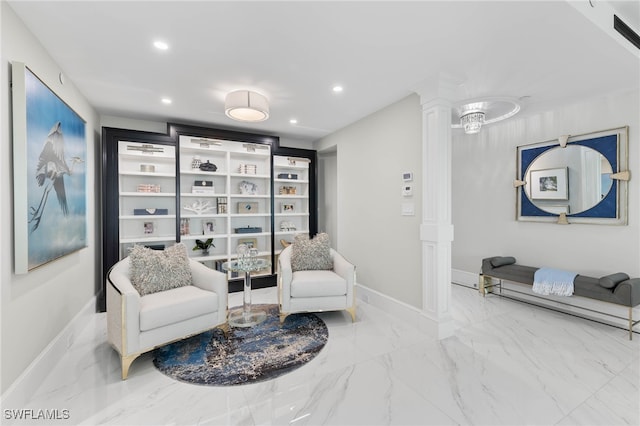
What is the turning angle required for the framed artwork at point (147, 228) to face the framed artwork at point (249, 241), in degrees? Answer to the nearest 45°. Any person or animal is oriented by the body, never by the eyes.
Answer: approximately 90° to its left

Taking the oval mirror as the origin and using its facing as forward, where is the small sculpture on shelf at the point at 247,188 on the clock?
The small sculpture on shelf is roughly at 2 o'clock from the oval mirror.

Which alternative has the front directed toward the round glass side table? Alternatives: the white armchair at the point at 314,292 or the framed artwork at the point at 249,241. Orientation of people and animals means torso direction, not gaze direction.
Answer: the framed artwork

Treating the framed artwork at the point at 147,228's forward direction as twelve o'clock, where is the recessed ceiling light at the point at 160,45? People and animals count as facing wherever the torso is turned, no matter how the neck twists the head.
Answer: The recessed ceiling light is roughly at 12 o'clock from the framed artwork.

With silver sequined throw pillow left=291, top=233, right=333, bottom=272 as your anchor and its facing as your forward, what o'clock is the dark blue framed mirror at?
The dark blue framed mirror is roughly at 9 o'clock from the silver sequined throw pillow.

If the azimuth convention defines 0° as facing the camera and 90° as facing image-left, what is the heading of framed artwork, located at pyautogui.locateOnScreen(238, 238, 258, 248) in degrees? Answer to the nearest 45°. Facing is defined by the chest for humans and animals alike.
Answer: approximately 0°

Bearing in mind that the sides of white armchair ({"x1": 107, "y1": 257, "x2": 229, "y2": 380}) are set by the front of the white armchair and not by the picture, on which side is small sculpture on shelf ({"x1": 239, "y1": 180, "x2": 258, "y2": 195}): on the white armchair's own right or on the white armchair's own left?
on the white armchair's own left

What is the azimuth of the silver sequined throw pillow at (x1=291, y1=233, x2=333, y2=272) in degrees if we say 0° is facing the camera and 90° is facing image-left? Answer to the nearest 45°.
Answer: approximately 0°

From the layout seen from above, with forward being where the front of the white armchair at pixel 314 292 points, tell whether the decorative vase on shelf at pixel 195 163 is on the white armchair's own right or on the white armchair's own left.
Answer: on the white armchair's own right

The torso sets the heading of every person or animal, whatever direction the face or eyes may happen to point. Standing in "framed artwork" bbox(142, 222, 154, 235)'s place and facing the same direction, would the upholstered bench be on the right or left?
on its left

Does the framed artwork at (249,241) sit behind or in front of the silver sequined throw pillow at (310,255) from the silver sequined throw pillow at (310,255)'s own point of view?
behind
